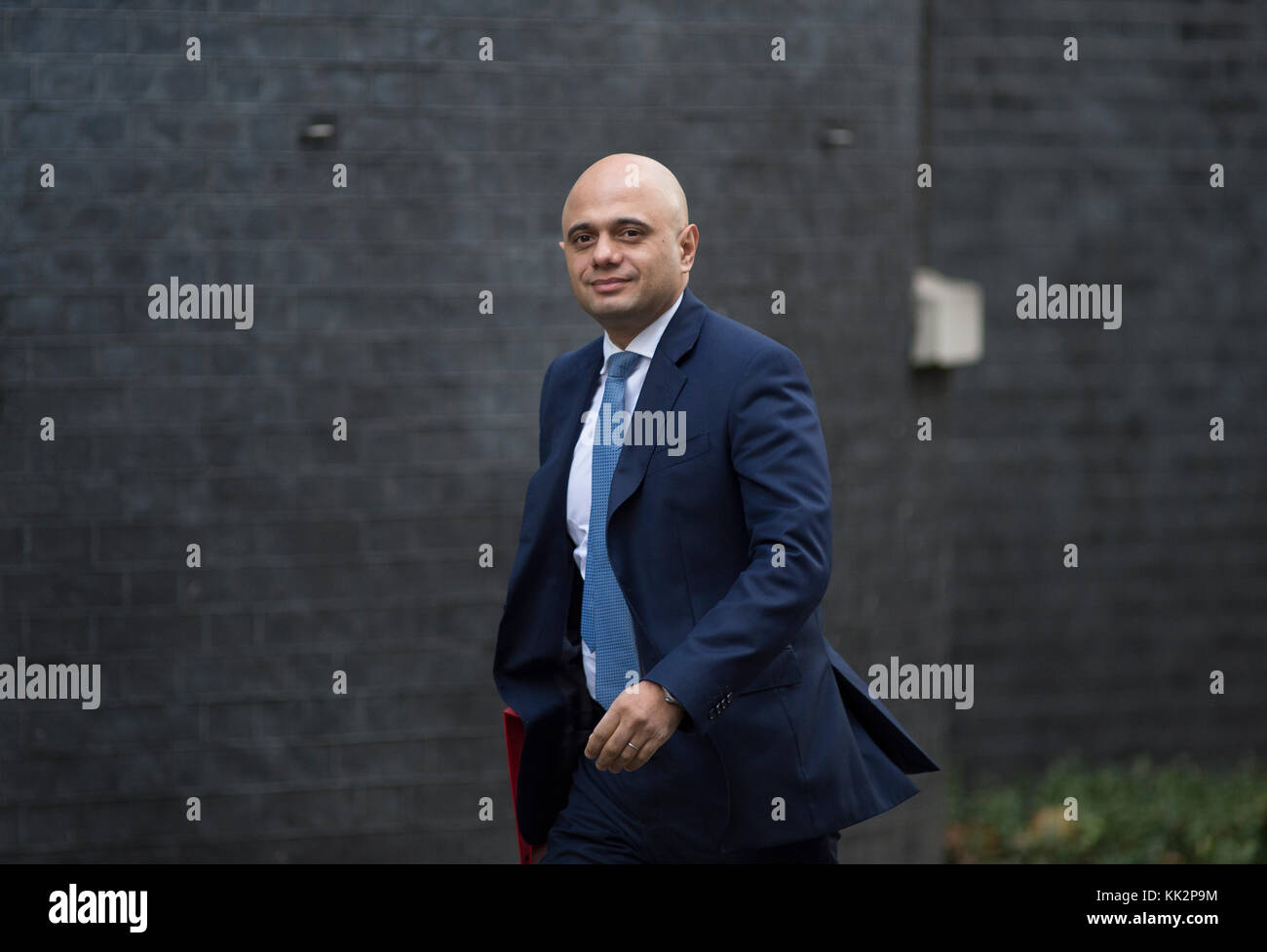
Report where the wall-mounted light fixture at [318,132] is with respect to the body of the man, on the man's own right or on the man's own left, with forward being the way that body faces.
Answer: on the man's own right

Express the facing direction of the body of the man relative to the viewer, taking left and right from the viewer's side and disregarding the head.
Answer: facing the viewer and to the left of the viewer
